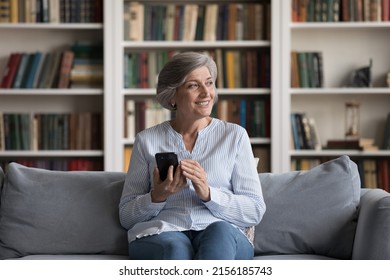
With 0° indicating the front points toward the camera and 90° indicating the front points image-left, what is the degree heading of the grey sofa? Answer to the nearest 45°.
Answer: approximately 0°

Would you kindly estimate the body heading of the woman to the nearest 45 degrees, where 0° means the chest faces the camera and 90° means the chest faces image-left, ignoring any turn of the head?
approximately 0°

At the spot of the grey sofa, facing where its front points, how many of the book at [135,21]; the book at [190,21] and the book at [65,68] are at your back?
3

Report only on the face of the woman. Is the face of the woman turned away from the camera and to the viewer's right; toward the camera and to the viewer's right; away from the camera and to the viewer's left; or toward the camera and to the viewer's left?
toward the camera and to the viewer's right

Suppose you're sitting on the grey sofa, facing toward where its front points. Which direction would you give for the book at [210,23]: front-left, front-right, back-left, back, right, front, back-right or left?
back
